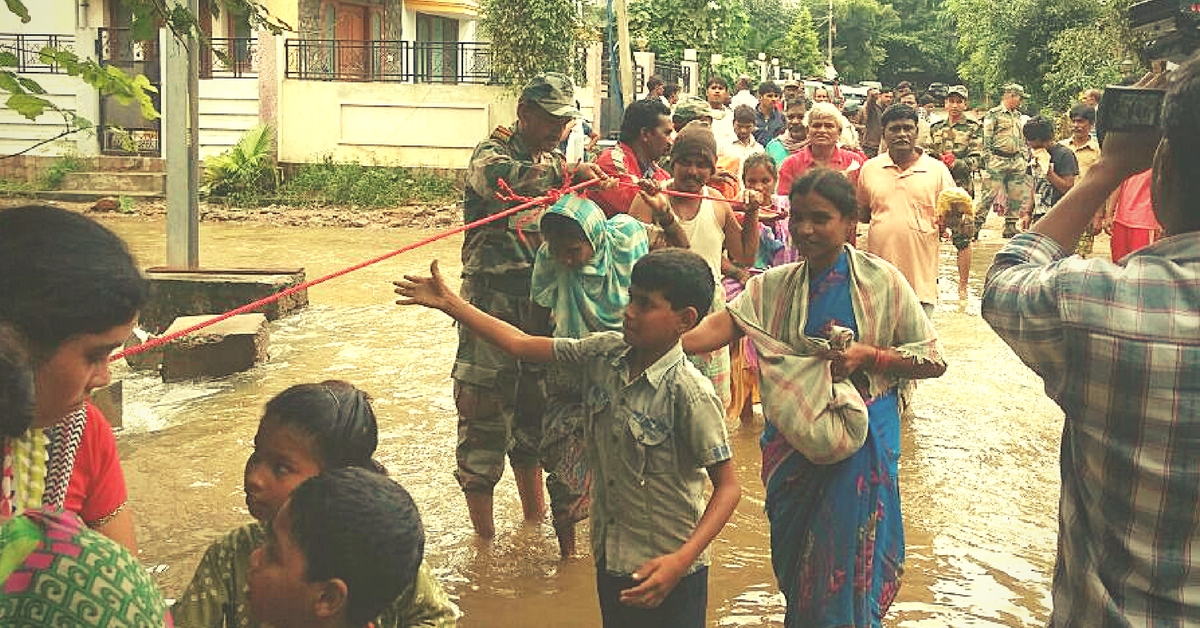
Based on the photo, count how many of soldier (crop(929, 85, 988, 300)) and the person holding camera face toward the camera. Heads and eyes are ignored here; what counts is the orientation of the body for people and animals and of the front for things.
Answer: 1

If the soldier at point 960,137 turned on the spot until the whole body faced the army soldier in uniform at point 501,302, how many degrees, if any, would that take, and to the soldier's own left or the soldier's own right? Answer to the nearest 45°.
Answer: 0° — they already face them

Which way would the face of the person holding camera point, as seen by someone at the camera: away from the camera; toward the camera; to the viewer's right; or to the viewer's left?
away from the camera

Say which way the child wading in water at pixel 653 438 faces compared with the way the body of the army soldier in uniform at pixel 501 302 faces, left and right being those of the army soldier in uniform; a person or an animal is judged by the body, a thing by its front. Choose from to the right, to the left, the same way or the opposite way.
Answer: to the right

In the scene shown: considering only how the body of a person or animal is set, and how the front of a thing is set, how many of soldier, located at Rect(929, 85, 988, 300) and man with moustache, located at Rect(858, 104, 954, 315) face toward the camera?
2

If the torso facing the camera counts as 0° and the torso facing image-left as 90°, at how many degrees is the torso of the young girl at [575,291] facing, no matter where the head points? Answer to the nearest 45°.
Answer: approximately 45°

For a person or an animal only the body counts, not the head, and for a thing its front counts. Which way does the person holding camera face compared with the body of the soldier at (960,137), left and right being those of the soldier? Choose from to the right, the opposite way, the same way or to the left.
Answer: the opposite way

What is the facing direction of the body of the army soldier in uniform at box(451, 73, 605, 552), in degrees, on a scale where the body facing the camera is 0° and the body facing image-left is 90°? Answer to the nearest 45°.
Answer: approximately 315°

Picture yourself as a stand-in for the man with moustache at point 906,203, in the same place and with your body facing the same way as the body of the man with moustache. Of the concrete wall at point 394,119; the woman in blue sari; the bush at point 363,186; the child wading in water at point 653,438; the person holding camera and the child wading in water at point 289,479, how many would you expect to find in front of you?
4

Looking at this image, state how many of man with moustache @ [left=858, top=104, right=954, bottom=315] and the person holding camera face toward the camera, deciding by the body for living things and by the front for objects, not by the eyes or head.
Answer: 1

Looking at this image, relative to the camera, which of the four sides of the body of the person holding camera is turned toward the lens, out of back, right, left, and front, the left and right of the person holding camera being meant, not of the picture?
back

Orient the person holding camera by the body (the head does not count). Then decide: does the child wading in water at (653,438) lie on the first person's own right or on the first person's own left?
on the first person's own left
